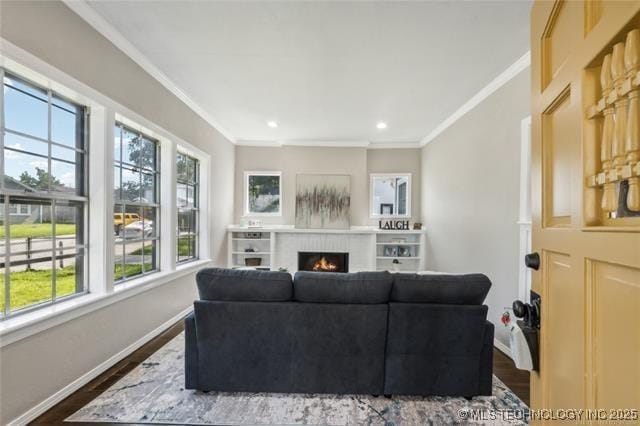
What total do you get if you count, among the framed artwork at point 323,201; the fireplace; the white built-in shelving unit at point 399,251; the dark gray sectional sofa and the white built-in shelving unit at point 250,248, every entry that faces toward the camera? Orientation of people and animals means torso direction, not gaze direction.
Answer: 4

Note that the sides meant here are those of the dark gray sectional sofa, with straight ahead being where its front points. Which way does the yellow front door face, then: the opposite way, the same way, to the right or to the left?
to the left

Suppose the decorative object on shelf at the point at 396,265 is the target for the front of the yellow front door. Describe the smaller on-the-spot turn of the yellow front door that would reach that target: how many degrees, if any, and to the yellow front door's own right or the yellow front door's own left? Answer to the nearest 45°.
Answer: approximately 90° to the yellow front door's own right

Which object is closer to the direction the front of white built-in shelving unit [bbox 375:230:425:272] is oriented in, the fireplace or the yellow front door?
the yellow front door

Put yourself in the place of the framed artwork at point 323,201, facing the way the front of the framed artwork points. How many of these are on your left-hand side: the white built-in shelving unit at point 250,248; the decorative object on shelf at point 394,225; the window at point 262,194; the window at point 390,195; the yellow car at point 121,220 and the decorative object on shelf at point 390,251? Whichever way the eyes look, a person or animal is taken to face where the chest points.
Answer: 3

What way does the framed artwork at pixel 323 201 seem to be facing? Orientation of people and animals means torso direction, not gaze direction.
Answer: toward the camera

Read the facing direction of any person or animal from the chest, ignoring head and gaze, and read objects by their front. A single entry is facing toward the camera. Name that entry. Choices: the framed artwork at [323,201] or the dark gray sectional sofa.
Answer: the framed artwork

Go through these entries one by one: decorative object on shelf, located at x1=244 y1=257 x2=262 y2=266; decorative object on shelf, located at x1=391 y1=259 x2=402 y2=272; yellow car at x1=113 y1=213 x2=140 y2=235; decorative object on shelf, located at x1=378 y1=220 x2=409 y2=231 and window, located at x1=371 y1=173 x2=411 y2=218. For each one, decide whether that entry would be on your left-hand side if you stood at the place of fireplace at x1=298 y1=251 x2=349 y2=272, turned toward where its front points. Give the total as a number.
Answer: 3

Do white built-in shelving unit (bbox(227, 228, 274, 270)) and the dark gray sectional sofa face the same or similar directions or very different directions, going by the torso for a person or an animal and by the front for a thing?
very different directions

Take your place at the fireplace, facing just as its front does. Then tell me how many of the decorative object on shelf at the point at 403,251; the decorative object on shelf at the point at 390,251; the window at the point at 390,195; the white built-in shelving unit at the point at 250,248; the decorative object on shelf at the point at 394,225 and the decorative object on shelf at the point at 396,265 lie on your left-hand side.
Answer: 5

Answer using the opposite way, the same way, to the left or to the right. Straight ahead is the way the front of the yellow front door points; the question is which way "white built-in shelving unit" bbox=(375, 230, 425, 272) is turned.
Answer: to the left

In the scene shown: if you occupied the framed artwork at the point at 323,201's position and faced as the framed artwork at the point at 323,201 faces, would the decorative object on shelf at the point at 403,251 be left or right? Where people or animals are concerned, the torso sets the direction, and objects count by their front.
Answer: on its left

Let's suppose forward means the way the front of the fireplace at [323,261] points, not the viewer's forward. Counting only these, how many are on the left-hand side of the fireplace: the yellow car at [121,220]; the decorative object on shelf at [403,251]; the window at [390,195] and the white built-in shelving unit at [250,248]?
2

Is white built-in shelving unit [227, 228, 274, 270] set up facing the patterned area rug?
yes

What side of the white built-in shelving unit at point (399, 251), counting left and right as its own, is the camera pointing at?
front
